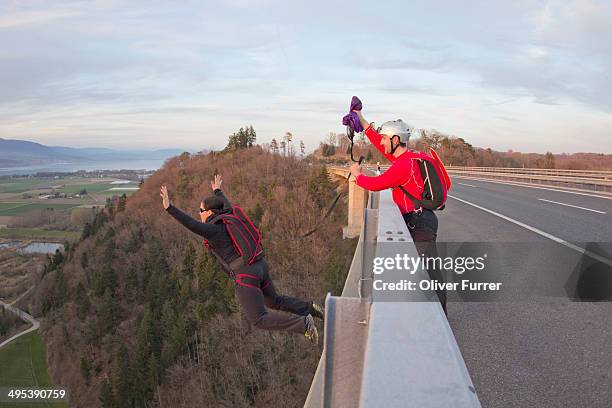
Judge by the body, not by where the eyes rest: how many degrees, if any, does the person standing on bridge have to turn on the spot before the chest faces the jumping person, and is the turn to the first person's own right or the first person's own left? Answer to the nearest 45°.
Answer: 0° — they already face them

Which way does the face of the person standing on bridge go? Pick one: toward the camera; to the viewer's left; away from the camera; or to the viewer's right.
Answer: to the viewer's left

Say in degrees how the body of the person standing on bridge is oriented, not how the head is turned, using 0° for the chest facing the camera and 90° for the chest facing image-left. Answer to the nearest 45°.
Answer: approximately 90°
